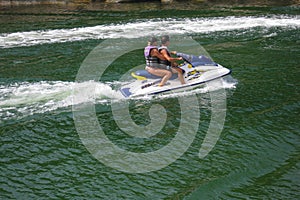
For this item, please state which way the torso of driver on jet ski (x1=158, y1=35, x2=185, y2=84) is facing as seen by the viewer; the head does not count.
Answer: to the viewer's right

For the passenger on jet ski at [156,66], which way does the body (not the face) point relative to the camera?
to the viewer's right
